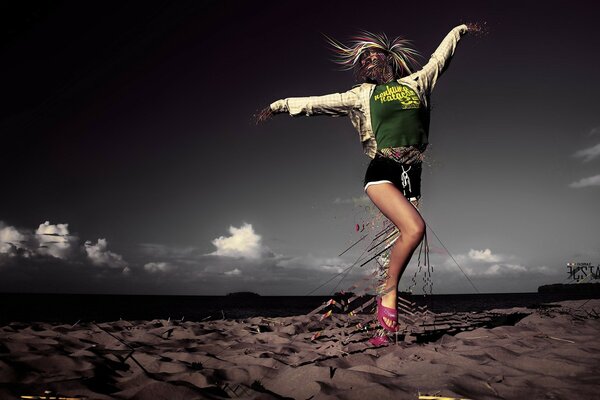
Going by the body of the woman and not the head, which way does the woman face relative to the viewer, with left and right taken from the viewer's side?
facing the viewer and to the right of the viewer
